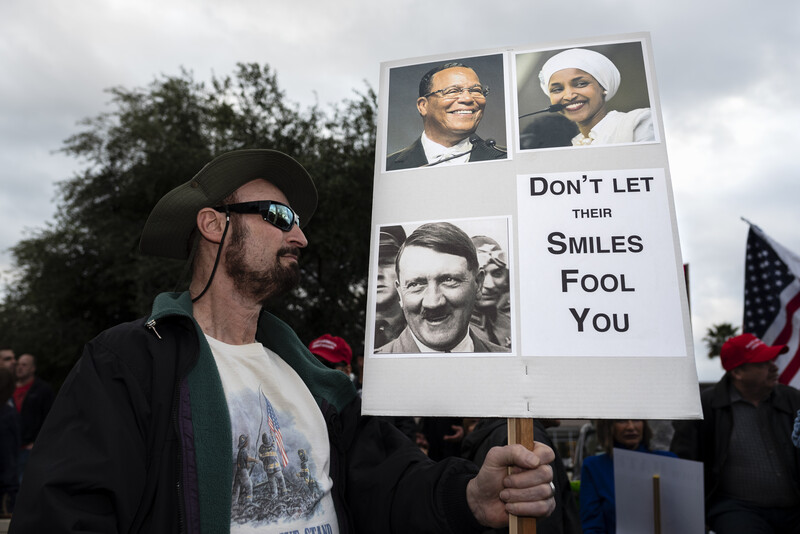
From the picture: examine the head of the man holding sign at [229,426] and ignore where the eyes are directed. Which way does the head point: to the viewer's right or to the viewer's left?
to the viewer's right

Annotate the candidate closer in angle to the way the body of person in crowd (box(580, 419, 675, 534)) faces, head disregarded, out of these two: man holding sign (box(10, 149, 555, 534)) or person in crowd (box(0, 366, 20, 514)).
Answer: the man holding sign

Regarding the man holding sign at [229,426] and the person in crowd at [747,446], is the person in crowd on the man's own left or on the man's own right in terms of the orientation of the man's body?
on the man's own left

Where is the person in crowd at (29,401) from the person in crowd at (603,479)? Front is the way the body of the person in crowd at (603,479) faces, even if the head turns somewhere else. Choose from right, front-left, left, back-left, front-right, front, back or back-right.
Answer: right

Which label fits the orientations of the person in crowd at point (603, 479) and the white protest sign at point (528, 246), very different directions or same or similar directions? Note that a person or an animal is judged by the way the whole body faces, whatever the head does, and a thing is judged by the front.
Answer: same or similar directions

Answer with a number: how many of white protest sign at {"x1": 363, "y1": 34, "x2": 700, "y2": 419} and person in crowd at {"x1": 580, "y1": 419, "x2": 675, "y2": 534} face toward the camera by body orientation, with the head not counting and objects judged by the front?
2

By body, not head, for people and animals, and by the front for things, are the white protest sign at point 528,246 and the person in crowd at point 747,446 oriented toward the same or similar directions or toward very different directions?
same or similar directions

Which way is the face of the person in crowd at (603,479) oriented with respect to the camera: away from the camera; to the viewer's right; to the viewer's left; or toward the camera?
toward the camera

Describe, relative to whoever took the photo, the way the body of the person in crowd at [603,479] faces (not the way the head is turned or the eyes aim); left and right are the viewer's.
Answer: facing the viewer

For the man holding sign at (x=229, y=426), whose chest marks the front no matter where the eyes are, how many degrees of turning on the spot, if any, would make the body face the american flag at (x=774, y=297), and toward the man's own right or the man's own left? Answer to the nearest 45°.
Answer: approximately 90° to the man's own left

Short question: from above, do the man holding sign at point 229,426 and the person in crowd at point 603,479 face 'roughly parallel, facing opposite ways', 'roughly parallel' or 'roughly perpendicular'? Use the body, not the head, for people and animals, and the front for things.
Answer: roughly perpendicular

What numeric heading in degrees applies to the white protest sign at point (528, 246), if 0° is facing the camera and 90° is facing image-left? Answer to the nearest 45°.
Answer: approximately 0°

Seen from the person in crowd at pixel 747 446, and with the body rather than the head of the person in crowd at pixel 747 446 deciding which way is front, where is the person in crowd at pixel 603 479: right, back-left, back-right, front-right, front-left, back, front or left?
right
